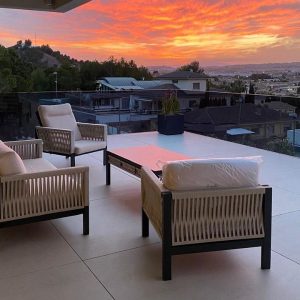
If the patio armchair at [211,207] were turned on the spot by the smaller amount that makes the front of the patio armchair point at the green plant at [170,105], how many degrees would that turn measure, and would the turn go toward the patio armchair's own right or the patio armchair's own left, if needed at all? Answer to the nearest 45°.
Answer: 0° — it already faces it

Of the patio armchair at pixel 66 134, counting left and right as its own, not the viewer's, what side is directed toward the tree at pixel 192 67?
left

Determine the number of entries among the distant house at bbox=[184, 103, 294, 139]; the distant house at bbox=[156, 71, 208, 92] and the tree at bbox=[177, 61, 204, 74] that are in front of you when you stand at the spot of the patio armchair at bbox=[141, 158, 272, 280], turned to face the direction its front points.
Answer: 3

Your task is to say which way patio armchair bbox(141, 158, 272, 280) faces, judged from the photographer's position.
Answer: facing away from the viewer

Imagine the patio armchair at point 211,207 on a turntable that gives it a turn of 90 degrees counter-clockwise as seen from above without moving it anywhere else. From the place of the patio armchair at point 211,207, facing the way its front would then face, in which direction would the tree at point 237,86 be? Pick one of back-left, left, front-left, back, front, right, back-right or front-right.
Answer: right

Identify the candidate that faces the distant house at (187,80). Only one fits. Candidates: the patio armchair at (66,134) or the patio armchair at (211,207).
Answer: the patio armchair at (211,207)

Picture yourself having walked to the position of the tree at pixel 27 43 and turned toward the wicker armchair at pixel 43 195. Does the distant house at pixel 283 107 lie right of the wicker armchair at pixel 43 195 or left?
left

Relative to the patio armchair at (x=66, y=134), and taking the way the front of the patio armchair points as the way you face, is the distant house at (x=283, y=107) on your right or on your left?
on your left

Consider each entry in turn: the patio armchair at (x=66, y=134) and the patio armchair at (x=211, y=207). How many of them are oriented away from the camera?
1

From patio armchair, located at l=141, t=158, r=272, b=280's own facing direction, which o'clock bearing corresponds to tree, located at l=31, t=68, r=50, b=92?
The tree is roughly at 11 o'clock from the patio armchair.

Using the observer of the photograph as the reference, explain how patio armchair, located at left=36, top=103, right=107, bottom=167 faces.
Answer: facing the viewer and to the right of the viewer

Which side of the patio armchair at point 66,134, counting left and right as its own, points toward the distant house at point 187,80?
left

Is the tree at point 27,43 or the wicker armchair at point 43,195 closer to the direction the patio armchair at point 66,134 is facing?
the wicker armchair

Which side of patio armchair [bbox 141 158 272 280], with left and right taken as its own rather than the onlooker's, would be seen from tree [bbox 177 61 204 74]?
front

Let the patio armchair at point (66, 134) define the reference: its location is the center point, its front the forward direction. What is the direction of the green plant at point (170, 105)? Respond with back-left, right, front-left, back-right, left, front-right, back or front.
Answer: left

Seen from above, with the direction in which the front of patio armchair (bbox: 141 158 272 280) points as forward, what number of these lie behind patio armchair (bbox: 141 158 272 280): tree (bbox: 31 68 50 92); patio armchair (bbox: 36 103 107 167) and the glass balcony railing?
0

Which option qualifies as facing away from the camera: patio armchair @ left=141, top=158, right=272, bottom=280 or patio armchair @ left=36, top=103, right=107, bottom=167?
patio armchair @ left=141, top=158, right=272, bottom=280
